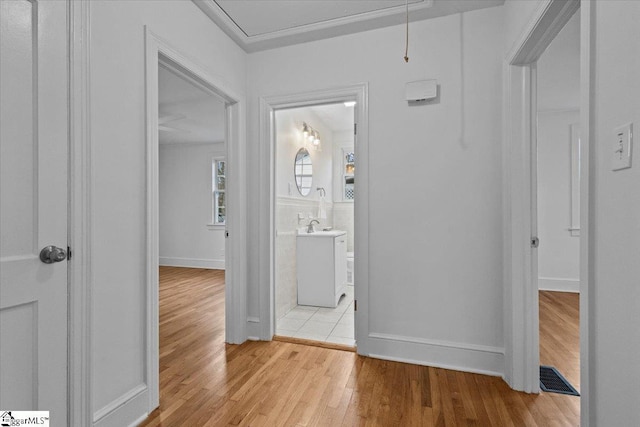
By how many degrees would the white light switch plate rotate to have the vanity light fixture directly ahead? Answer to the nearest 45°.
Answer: approximately 90° to its right

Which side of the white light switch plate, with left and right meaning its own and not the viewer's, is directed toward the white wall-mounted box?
right

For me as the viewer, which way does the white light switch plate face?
facing the viewer and to the left of the viewer

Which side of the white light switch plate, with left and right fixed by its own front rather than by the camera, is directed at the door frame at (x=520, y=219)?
right

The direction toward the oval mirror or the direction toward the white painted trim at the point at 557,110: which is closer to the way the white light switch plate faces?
the oval mirror

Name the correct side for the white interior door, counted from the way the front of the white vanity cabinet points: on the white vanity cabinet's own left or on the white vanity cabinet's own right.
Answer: on the white vanity cabinet's own right

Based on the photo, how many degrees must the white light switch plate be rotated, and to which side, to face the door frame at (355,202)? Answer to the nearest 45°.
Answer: approximately 90° to its right
